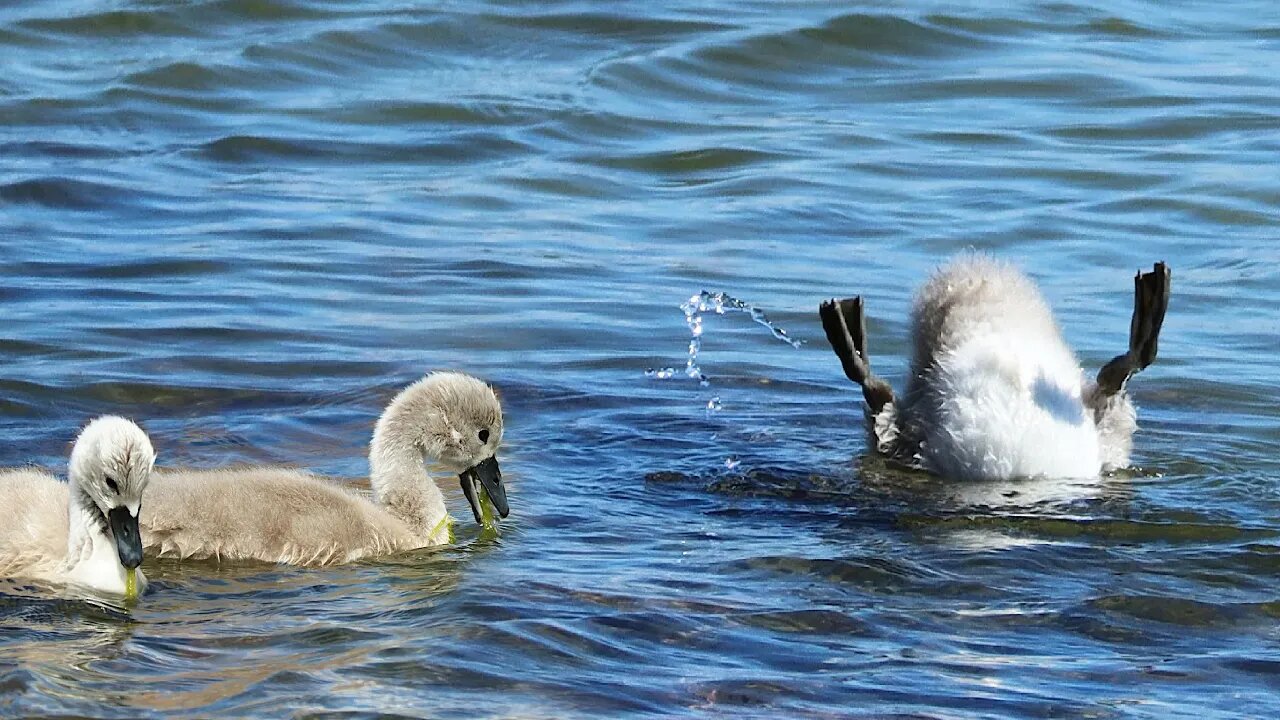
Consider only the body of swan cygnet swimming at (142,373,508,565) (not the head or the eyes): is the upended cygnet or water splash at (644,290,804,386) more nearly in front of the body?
the upended cygnet

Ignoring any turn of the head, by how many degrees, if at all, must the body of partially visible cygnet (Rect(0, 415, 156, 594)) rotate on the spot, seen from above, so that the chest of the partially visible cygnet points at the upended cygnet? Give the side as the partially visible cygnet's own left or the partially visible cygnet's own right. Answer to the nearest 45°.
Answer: approximately 45° to the partially visible cygnet's own left

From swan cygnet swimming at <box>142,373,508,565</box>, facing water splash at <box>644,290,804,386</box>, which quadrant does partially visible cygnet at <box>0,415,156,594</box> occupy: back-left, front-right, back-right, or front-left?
back-left

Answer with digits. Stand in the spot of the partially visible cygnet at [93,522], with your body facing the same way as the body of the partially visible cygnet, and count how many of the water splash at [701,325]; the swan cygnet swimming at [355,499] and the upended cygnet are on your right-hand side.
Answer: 0

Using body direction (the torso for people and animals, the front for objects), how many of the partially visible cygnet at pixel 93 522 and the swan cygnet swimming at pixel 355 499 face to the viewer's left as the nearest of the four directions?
0

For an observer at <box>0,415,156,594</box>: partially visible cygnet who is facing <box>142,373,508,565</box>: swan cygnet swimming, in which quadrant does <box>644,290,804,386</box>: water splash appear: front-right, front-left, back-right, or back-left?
front-left

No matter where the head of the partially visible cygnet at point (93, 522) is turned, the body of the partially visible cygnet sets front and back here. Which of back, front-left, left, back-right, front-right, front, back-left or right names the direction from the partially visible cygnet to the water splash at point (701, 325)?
left

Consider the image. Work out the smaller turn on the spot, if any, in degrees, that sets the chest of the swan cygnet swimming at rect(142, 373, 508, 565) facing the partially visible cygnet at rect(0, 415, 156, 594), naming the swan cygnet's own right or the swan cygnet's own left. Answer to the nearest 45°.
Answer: approximately 135° to the swan cygnet's own right

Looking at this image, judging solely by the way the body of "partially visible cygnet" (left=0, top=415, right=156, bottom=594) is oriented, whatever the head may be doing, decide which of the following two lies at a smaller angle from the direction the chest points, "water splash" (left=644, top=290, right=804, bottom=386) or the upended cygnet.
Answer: the upended cygnet

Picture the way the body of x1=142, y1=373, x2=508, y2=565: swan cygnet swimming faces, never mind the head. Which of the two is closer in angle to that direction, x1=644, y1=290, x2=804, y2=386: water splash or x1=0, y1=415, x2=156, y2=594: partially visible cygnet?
the water splash

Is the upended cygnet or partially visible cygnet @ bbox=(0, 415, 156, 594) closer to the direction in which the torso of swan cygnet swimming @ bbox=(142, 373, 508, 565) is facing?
the upended cygnet

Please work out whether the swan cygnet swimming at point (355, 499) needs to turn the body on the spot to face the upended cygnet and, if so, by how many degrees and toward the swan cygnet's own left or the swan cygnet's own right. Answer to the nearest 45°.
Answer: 0° — it already faces it

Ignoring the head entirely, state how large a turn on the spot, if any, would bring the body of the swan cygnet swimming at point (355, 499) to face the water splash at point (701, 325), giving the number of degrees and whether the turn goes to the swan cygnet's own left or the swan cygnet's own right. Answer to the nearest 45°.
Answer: approximately 45° to the swan cygnet's own left

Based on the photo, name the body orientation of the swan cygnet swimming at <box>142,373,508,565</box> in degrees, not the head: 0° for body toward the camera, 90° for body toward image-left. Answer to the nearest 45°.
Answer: approximately 270°

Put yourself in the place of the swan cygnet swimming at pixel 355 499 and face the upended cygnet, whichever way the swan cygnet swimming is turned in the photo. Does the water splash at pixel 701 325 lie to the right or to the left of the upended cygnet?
left
